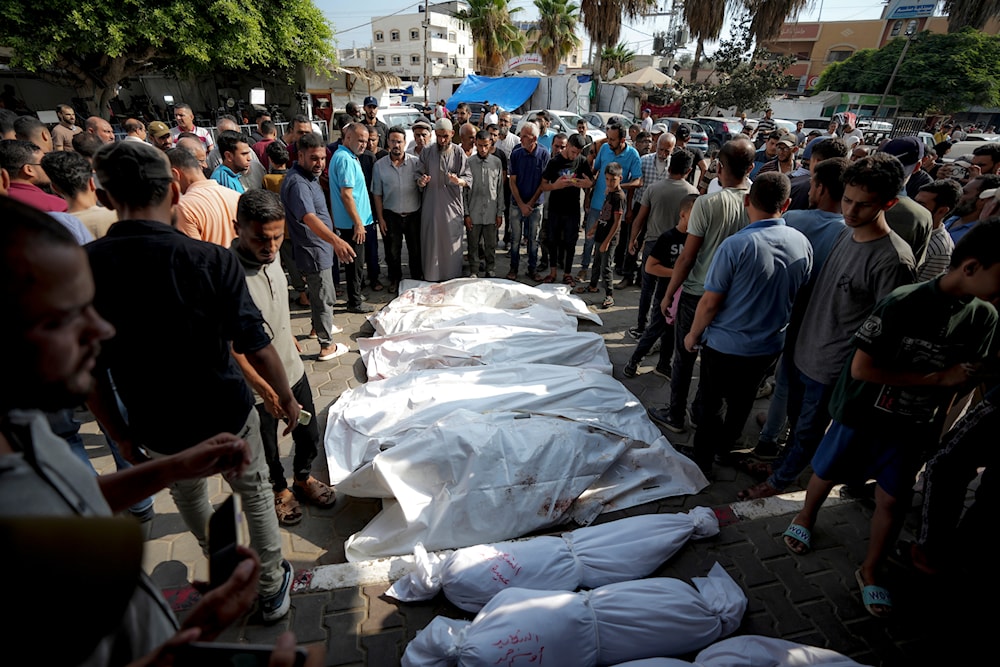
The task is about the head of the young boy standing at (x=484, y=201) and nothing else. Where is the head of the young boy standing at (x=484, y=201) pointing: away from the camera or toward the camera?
toward the camera

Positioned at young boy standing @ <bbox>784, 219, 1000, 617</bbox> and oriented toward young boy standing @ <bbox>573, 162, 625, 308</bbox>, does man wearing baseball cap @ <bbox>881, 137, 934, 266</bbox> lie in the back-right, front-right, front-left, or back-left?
front-right

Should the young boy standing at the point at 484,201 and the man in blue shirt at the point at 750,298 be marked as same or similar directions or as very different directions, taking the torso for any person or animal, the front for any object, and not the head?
very different directions

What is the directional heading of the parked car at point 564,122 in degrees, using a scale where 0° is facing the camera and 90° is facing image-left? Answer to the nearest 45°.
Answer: approximately 315°

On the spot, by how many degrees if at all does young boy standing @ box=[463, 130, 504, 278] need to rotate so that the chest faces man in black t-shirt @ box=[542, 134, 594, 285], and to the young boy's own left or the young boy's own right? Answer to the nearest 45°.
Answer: approximately 90° to the young boy's own left

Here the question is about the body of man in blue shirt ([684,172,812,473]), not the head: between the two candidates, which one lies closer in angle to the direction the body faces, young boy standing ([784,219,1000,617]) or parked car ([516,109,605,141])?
the parked car

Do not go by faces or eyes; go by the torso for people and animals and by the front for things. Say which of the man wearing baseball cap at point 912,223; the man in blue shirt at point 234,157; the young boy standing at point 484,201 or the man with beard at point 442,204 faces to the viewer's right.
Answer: the man in blue shirt

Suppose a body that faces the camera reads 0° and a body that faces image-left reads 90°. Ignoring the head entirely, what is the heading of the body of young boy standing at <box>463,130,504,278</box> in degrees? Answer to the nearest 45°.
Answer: approximately 0°

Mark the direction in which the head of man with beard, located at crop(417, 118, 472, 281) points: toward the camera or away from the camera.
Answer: toward the camera

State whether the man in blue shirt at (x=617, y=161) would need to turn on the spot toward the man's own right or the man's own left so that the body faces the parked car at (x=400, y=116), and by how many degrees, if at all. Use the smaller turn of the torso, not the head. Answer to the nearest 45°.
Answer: approximately 90° to the man's own right

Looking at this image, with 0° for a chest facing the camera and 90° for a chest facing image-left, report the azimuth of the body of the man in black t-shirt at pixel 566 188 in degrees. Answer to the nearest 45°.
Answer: approximately 0°

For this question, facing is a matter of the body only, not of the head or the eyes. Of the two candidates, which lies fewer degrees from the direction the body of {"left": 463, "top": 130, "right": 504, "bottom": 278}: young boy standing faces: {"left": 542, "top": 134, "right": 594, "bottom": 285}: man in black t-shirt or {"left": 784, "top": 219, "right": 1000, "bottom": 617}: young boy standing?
the young boy standing

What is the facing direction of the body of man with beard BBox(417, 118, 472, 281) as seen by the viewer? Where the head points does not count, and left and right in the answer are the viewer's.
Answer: facing the viewer

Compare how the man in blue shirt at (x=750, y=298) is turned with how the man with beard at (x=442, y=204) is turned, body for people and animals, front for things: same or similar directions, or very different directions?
very different directions

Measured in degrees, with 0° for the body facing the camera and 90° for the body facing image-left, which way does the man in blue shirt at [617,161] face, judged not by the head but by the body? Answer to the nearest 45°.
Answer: approximately 45°

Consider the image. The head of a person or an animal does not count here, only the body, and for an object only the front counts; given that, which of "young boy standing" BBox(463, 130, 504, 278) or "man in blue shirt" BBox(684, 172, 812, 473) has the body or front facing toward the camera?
the young boy standing

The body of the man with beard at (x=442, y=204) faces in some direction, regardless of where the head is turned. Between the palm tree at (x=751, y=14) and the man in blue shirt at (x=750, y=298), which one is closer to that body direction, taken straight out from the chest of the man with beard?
the man in blue shirt
